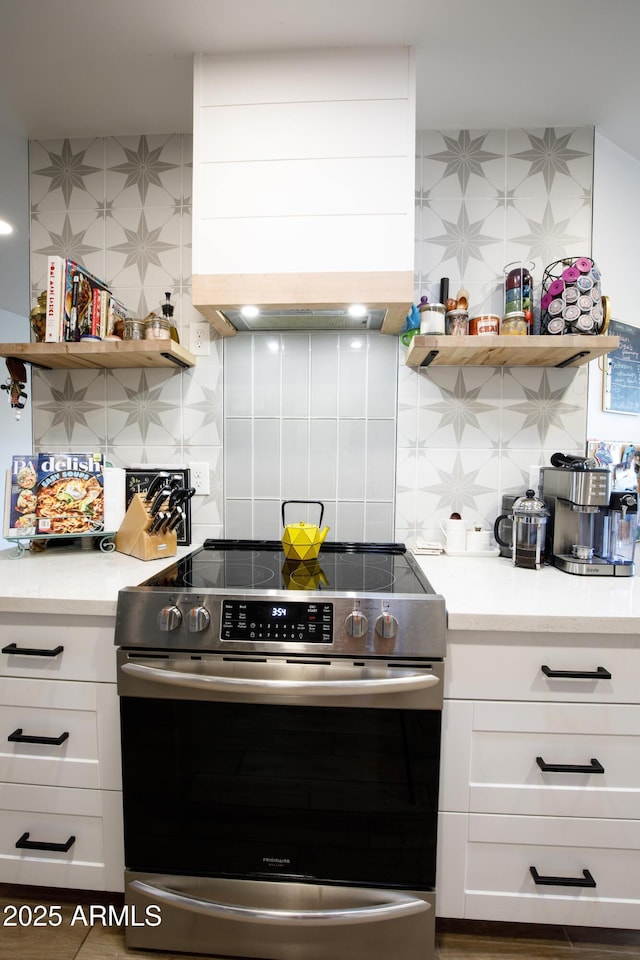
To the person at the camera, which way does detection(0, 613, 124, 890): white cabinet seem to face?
facing the viewer

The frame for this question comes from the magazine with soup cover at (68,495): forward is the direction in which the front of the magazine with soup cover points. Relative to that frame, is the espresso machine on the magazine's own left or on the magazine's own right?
on the magazine's own left

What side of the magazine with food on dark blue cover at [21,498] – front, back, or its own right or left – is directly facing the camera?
front

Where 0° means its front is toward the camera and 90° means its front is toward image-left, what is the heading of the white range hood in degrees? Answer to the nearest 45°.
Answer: approximately 0°

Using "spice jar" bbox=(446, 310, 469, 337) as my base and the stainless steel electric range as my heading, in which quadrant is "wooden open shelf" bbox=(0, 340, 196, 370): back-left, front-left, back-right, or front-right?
front-right

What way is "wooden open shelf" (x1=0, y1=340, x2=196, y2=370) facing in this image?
toward the camera

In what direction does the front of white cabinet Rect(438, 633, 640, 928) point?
toward the camera
